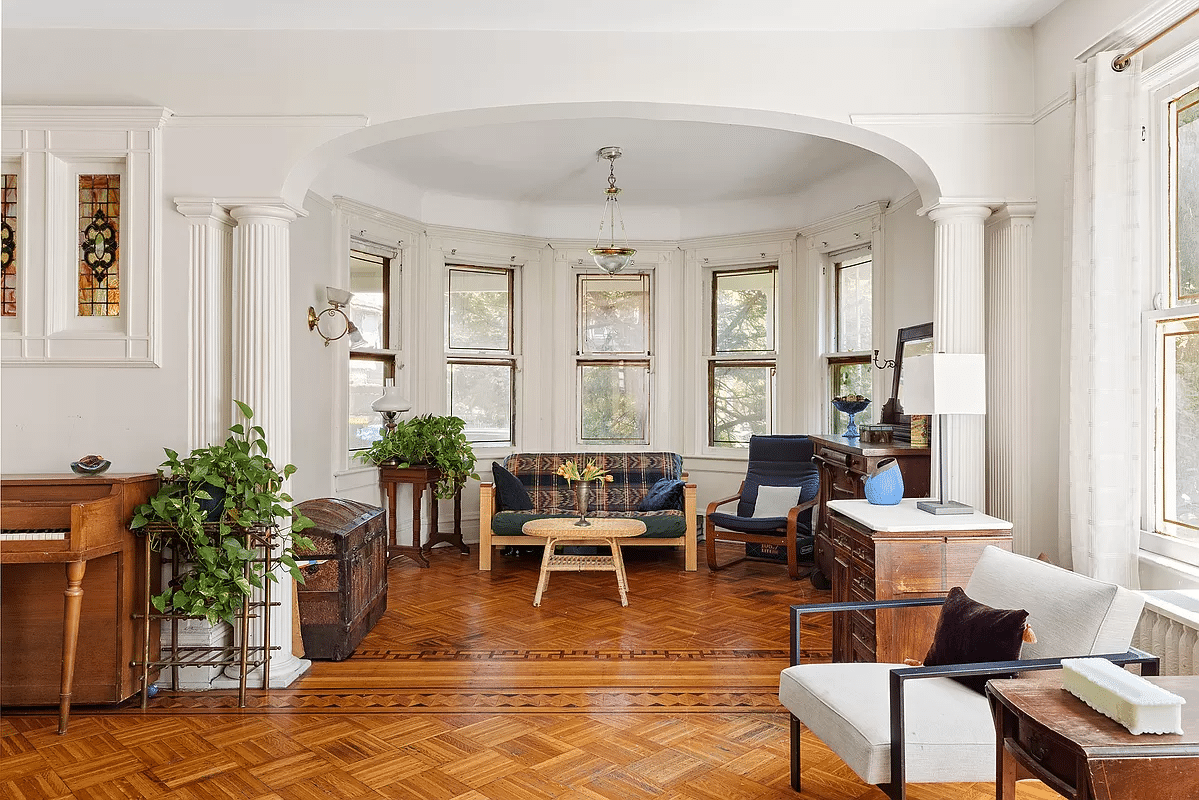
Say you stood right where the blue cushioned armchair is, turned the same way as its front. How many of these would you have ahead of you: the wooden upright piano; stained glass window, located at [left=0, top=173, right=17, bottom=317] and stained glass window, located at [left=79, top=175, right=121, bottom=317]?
3

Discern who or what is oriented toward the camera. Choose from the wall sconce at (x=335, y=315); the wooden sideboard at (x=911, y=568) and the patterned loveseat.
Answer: the patterned loveseat

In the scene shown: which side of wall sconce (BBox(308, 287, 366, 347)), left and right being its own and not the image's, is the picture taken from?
right

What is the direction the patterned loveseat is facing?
toward the camera

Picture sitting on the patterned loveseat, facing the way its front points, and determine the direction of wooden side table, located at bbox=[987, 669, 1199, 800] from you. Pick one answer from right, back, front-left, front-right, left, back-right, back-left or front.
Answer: front

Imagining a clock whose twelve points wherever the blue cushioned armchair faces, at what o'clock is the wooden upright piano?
The wooden upright piano is roughly at 12 o'clock from the blue cushioned armchair.

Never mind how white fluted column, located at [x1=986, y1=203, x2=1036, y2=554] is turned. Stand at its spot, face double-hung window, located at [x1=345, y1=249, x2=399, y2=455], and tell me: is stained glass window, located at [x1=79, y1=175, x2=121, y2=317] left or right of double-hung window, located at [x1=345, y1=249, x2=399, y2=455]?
left

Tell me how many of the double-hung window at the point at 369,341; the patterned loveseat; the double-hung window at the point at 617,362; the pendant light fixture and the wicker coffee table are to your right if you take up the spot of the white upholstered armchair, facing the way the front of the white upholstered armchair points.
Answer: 5

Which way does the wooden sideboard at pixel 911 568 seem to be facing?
to the viewer's left

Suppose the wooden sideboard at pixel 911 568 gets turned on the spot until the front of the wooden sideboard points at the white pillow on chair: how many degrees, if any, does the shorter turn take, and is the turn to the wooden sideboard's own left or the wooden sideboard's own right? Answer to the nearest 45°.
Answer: approximately 90° to the wooden sideboard's own right

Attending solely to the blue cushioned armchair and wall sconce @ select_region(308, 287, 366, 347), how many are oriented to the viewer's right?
1

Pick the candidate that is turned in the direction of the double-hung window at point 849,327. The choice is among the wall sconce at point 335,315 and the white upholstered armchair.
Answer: the wall sconce

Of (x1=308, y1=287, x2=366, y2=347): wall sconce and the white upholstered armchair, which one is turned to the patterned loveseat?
the wall sconce

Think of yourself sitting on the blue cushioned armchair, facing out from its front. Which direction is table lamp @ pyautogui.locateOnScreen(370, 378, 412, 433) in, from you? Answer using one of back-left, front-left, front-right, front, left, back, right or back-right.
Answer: front-right

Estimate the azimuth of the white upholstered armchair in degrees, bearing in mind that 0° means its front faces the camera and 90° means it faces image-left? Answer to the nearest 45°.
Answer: approximately 45°

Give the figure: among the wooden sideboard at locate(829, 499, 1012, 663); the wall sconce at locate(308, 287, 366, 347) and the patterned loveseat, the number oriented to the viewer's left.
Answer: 1

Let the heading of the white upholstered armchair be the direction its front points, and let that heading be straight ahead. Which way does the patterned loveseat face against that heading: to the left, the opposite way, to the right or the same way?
to the left

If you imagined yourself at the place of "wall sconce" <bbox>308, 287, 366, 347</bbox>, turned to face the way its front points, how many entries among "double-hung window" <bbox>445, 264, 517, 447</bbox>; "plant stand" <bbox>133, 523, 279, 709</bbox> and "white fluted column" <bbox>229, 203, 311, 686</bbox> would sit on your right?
2

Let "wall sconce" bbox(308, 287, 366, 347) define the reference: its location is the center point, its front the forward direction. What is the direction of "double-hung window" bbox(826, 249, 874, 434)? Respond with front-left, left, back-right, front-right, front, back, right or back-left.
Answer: front

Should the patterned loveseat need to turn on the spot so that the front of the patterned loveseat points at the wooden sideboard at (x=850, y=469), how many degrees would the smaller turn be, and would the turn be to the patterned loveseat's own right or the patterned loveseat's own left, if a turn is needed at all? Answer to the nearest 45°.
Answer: approximately 45° to the patterned loveseat's own left

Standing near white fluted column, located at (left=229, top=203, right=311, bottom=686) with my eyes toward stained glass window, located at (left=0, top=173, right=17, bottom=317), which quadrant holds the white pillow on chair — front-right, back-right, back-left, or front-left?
back-right
